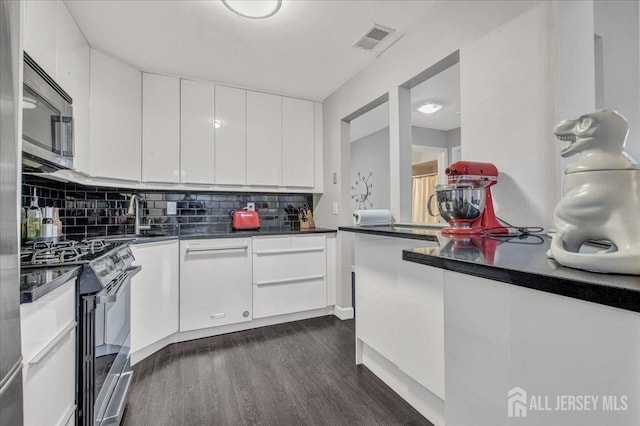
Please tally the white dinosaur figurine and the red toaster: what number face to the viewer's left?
1

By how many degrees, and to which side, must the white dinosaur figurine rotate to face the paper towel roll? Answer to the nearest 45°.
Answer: approximately 45° to its right

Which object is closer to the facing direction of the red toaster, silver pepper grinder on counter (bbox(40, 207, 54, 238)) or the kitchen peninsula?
the kitchen peninsula

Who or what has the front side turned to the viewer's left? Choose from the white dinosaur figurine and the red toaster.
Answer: the white dinosaur figurine

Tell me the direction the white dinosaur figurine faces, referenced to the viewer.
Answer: facing to the left of the viewer

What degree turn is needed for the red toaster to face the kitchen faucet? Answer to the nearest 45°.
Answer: approximately 90° to its right

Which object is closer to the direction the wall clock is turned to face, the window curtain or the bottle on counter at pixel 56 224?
the bottle on counter

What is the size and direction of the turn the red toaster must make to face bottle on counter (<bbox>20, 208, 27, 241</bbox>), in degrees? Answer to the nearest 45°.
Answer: approximately 45° to its right

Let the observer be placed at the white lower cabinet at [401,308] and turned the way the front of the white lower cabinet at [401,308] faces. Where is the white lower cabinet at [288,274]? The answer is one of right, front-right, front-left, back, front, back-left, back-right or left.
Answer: right

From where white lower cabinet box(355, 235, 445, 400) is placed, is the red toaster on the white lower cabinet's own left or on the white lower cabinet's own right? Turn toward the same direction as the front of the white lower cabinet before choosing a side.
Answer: on the white lower cabinet's own right

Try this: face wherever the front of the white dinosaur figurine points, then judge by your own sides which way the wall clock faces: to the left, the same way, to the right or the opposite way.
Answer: to the left

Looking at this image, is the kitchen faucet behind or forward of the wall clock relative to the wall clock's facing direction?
forward

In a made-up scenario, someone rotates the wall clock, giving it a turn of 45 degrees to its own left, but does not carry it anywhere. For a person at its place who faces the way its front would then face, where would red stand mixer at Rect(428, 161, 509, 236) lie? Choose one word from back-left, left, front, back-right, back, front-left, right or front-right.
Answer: front

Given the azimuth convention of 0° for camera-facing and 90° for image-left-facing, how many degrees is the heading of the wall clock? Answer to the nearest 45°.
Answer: approximately 45°
